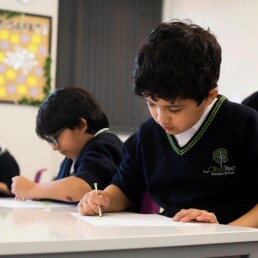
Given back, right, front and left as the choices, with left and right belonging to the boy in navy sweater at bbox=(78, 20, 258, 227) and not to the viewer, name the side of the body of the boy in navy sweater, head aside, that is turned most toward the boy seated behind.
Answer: right

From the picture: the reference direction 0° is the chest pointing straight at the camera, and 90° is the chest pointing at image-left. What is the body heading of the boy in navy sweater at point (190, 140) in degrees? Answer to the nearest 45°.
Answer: approximately 45°

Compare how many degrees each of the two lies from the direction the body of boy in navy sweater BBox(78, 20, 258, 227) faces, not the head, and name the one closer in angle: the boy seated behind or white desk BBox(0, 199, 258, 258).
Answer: the white desk

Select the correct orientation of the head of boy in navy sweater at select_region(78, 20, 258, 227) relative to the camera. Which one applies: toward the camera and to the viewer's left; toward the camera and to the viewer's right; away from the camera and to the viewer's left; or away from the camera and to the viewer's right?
toward the camera and to the viewer's left

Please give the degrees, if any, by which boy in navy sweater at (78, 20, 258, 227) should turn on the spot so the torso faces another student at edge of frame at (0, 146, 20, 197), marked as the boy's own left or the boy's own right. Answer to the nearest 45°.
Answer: approximately 90° to the boy's own right

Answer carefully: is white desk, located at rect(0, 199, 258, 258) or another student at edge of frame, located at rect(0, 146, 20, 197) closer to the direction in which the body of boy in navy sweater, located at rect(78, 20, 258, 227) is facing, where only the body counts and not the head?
the white desk

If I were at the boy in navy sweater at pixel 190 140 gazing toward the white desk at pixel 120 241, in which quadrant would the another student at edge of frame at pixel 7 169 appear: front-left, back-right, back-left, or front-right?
back-right
